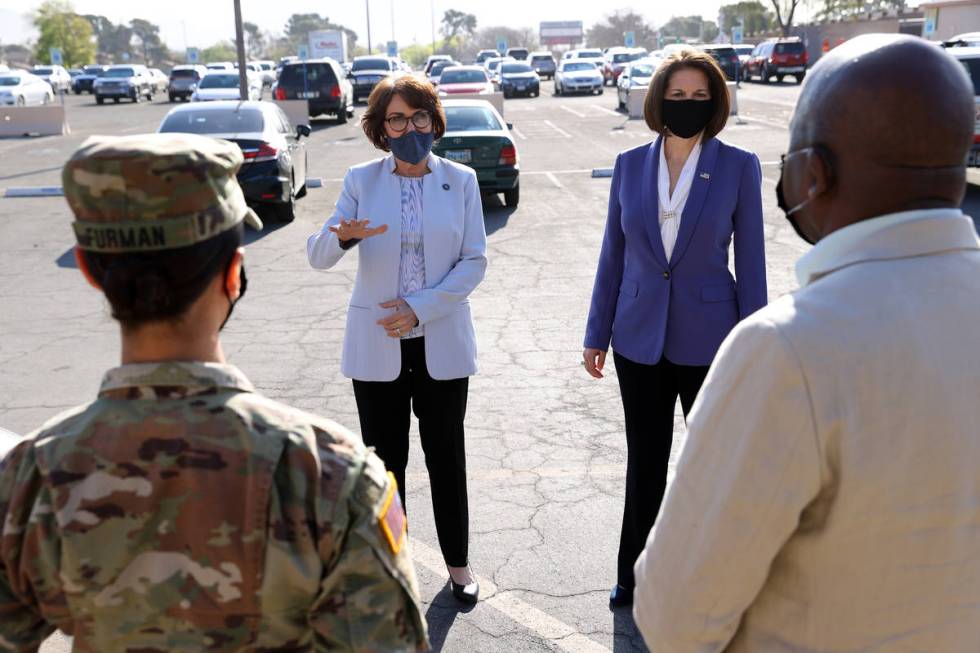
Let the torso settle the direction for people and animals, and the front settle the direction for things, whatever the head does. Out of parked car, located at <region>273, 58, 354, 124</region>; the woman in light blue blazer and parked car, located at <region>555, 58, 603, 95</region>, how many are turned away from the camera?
1

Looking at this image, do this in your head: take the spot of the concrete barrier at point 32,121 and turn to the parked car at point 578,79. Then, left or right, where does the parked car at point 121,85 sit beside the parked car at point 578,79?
left

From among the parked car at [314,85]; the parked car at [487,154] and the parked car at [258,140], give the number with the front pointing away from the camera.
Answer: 3

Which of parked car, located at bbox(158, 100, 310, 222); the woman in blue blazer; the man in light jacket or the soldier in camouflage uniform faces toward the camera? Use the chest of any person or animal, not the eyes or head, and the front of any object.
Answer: the woman in blue blazer

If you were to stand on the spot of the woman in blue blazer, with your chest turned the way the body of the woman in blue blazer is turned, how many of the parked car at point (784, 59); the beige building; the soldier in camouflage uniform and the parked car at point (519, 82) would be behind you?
3

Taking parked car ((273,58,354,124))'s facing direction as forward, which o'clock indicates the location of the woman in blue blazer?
The woman in blue blazer is roughly at 6 o'clock from the parked car.

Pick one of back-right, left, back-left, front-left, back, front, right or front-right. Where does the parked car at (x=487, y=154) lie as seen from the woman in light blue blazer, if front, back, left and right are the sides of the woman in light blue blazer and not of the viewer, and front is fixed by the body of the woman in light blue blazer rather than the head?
back

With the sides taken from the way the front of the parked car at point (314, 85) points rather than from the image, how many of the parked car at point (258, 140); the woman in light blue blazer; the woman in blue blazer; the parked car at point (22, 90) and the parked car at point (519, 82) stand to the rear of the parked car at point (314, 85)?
3

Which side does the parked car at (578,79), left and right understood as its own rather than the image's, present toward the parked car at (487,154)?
front

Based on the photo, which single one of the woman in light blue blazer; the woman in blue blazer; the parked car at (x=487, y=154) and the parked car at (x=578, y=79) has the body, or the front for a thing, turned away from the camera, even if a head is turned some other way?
the parked car at (x=487, y=154)

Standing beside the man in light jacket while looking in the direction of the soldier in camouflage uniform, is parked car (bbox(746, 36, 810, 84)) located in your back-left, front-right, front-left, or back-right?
back-right

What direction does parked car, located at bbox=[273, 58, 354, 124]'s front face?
away from the camera

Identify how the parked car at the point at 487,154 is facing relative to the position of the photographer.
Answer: facing away from the viewer

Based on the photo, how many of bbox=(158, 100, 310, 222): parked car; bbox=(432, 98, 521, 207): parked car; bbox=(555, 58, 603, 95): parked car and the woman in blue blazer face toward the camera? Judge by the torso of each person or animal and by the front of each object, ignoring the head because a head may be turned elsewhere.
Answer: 2

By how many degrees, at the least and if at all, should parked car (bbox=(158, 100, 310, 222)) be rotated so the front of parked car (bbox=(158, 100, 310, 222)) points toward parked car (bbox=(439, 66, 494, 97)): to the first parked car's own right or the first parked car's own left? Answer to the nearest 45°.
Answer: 0° — it already faces it

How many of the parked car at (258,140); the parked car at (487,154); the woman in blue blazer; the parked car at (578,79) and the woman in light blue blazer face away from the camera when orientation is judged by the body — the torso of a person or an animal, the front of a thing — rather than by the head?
2

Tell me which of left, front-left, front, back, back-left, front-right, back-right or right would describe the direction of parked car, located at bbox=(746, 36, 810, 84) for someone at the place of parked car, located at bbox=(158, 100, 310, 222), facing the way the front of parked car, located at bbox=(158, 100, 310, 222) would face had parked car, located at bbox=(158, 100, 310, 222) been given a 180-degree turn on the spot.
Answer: back-left

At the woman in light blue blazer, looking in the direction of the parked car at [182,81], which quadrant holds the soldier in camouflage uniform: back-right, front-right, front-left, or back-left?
back-left

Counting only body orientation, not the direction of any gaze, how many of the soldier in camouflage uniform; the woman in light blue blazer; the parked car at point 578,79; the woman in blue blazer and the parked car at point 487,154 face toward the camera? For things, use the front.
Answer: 3
